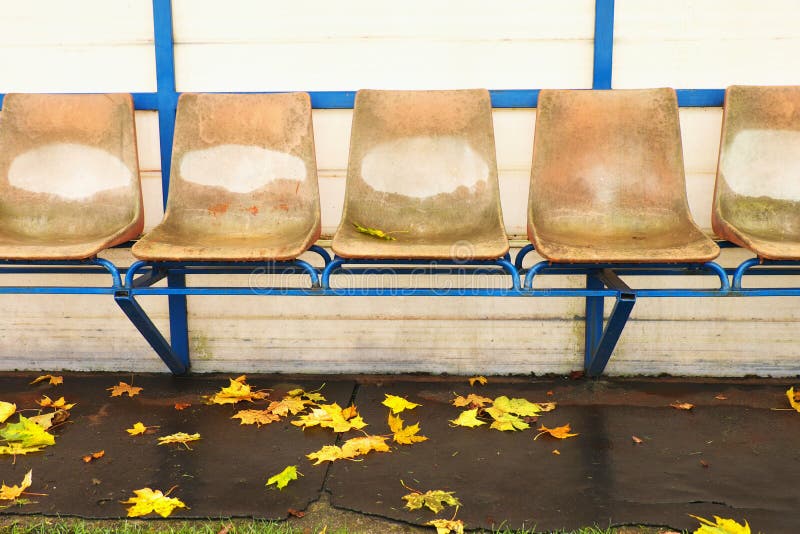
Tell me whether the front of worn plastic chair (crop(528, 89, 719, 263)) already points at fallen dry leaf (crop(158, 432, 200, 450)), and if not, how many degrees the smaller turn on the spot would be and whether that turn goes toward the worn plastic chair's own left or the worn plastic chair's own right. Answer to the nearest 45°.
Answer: approximately 45° to the worn plastic chair's own right

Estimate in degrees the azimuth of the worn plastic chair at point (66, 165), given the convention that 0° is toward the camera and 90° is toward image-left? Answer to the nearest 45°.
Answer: approximately 0°

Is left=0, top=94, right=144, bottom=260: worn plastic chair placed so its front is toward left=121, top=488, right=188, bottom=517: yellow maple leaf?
yes

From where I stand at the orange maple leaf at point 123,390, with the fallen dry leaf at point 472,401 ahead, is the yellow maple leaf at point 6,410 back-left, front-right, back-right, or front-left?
back-right

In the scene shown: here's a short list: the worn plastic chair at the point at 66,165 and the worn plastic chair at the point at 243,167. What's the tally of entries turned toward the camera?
2

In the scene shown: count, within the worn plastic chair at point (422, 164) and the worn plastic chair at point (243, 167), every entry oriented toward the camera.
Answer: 2
